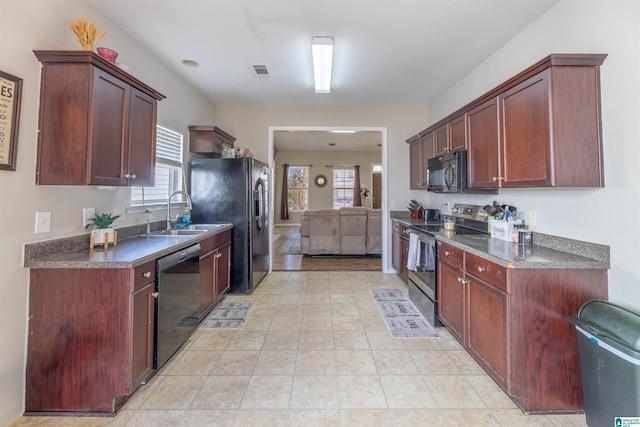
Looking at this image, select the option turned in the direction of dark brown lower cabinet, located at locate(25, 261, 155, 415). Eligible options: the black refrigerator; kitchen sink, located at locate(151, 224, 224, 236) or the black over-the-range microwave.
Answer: the black over-the-range microwave

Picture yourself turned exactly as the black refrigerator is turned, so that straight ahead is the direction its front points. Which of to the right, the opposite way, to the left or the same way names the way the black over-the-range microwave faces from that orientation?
the opposite way

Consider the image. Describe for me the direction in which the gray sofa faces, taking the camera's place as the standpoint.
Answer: facing away from the viewer

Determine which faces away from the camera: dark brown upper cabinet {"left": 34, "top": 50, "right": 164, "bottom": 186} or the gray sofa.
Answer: the gray sofa

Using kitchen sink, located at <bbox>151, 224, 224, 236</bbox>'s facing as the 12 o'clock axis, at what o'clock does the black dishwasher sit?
The black dishwasher is roughly at 3 o'clock from the kitchen sink.

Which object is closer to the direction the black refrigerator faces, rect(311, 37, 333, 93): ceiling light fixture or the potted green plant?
the ceiling light fixture

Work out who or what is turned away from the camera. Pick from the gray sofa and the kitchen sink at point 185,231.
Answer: the gray sofa

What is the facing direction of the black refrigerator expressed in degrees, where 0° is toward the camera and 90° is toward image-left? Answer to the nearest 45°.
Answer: approximately 270°

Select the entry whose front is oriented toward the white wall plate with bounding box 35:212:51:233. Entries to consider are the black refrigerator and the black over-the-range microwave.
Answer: the black over-the-range microwave

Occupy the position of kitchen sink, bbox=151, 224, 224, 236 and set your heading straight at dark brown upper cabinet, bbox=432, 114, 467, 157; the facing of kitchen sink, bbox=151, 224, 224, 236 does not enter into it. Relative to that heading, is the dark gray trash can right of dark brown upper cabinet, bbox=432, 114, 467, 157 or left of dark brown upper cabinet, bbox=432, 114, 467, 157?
right

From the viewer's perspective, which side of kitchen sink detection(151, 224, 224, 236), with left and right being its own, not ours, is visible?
right

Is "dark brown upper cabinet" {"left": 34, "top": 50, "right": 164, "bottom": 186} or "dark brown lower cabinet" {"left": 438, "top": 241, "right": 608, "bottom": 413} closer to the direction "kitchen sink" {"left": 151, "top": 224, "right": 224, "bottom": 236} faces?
the dark brown lower cabinet

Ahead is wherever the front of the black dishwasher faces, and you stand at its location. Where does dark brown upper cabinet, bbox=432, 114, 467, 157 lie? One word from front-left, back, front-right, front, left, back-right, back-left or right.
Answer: front-left
